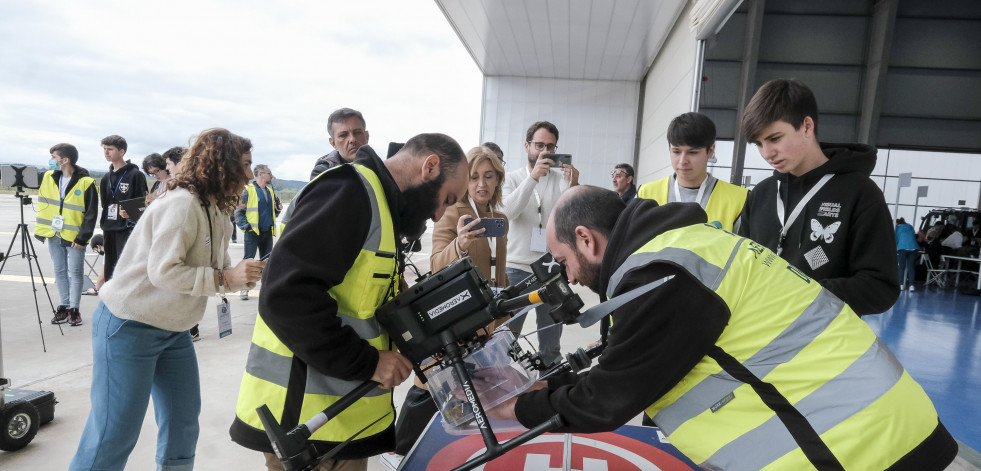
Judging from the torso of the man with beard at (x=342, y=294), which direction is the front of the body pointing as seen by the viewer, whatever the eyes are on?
to the viewer's right

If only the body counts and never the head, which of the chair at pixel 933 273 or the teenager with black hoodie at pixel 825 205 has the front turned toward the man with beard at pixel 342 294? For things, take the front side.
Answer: the teenager with black hoodie

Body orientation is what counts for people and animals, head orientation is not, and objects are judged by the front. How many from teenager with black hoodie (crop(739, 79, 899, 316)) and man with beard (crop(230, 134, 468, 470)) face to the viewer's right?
1

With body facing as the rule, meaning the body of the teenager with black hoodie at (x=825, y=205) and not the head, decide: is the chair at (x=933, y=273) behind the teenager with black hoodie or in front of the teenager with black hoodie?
behind

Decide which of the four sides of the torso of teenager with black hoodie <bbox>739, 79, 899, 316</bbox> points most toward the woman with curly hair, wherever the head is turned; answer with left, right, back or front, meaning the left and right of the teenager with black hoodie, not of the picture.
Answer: front

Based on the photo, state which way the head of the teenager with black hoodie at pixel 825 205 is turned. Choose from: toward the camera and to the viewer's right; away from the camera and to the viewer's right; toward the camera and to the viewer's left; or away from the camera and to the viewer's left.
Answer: toward the camera and to the viewer's left

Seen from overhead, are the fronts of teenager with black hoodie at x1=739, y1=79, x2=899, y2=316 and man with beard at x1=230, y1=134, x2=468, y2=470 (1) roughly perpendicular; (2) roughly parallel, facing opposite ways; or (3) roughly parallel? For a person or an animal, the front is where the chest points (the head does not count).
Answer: roughly parallel, facing opposite ways

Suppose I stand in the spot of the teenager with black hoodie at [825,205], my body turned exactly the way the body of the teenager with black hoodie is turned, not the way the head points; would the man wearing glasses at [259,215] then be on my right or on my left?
on my right

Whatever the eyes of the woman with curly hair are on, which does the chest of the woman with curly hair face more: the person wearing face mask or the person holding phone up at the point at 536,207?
the person holding phone up

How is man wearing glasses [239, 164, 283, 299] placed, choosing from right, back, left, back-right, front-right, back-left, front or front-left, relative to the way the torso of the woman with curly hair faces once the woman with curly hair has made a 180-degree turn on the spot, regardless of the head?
right

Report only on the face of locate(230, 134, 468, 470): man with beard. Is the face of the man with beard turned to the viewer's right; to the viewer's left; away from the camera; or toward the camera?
to the viewer's right

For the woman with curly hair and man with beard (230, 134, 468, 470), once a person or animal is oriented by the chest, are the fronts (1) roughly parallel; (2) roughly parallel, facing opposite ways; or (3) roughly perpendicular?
roughly parallel

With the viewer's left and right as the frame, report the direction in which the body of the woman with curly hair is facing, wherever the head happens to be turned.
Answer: facing to the right of the viewer

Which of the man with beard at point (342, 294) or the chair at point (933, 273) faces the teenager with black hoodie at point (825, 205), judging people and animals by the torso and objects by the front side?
the man with beard

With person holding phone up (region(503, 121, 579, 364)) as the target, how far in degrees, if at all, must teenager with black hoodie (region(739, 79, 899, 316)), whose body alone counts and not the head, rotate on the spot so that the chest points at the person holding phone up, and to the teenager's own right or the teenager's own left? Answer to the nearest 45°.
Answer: approximately 90° to the teenager's own right
